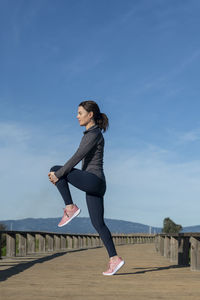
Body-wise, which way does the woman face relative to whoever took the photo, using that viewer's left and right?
facing to the left of the viewer

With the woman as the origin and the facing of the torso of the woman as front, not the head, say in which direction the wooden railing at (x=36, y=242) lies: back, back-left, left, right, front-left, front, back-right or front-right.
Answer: right

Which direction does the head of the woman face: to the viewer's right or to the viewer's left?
to the viewer's left
